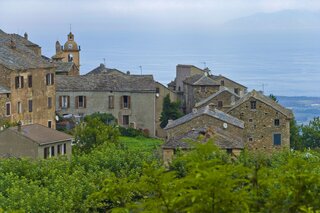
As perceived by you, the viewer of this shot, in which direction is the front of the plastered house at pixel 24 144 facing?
facing the viewer and to the right of the viewer
